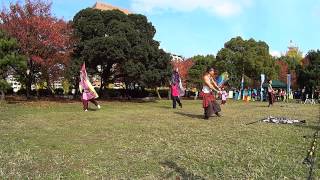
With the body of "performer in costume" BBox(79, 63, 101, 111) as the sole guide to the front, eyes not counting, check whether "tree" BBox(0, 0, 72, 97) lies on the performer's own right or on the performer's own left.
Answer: on the performer's own right
